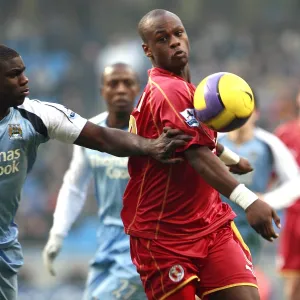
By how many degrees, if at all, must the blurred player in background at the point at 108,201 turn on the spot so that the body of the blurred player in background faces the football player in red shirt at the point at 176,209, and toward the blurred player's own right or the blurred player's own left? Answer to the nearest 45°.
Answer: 0° — they already face them

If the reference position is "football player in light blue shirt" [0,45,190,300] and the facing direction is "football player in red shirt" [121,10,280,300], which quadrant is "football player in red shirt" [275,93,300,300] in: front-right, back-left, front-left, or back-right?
front-left

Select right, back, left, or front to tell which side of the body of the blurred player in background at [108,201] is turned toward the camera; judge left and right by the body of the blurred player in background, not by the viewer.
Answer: front

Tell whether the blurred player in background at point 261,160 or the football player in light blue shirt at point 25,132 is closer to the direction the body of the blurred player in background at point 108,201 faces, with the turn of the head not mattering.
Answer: the football player in light blue shirt

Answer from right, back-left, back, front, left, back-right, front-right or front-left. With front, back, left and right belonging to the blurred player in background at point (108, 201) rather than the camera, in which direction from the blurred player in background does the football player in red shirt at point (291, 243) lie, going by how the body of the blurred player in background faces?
back-left

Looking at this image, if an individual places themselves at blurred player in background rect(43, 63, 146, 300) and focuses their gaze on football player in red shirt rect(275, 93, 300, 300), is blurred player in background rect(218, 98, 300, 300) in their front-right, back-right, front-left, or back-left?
front-right

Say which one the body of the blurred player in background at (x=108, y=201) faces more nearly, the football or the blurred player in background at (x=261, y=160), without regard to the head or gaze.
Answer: the football

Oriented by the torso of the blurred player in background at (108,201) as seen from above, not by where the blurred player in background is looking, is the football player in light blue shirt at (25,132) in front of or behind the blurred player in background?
in front

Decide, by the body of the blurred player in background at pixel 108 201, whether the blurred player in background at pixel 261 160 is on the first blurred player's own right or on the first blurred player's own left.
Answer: on the first blurred player's own left

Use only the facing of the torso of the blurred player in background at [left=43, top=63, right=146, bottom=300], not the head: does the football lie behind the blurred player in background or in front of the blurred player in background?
in front
